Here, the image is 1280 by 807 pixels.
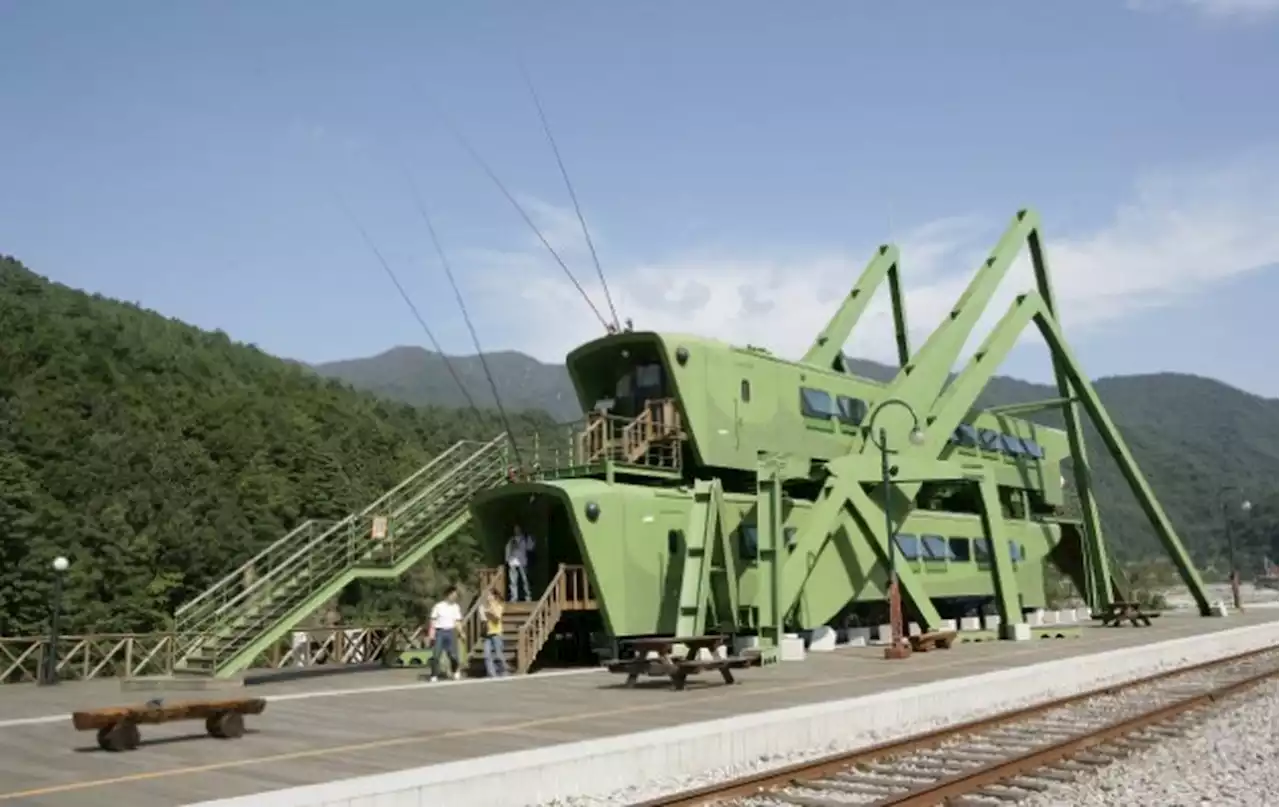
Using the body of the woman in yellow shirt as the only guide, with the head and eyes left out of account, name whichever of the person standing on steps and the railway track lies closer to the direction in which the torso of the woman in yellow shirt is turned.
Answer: the railway track

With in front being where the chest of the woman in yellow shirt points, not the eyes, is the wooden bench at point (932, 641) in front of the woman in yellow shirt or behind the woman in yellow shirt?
behind

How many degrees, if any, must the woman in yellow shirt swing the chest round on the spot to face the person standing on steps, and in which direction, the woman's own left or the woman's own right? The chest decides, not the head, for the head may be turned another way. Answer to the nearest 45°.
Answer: approximately 135° to the woman's own right

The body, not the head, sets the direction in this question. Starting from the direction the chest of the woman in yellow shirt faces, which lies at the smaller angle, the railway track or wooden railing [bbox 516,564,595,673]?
the railway track

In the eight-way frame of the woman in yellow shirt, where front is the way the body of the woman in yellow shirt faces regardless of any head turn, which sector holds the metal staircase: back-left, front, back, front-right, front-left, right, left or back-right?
right

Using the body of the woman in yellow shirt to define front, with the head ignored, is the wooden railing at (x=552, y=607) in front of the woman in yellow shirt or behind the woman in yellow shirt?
behind

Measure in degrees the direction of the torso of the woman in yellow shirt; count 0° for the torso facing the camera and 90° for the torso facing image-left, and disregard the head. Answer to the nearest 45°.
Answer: approximately 45°

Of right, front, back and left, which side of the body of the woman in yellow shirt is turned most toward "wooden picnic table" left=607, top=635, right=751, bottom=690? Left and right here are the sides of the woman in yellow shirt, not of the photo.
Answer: left

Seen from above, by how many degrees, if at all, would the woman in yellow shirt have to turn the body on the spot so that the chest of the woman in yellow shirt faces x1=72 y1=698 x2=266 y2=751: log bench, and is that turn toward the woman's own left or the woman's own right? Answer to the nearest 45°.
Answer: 0° — they already face it

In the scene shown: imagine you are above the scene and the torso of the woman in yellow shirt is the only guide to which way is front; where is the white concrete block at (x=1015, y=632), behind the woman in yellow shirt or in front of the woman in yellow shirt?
behind

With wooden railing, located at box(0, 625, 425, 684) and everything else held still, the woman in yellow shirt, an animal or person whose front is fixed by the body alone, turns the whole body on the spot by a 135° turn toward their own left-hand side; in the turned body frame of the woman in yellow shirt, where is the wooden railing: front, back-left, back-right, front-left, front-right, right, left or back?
back-left
